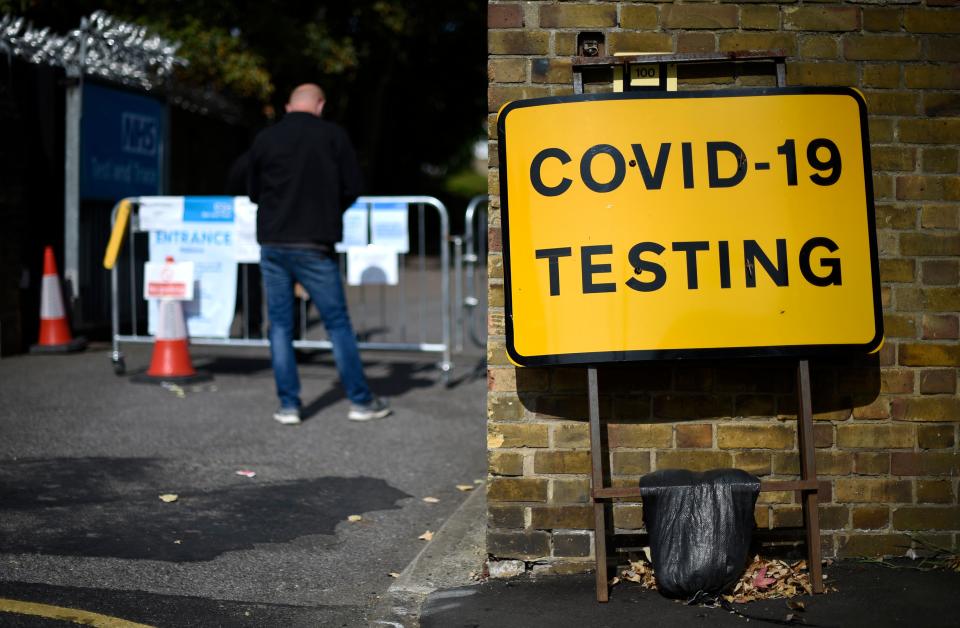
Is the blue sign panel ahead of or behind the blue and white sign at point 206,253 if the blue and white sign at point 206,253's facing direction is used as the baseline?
behind

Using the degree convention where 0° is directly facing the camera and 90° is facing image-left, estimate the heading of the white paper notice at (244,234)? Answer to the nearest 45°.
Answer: approximately 0°

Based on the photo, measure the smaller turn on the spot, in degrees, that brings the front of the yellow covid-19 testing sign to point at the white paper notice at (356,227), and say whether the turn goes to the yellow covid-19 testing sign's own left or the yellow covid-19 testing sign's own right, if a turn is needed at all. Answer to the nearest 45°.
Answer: approximately 135° to the yellow covid-19 testing sign's own right

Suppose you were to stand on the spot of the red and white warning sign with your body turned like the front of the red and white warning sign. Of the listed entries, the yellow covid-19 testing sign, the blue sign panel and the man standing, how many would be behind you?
1

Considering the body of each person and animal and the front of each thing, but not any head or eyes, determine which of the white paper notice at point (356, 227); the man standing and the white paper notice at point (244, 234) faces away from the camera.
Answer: the man standing

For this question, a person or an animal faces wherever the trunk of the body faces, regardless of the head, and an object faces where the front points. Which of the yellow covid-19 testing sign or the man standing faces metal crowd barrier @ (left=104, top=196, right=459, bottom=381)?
the man standing

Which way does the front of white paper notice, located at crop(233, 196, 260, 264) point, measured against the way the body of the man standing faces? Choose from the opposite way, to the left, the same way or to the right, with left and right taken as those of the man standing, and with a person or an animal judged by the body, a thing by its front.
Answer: the opposite way

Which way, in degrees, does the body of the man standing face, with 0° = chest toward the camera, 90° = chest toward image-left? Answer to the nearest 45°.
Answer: approximately 180°

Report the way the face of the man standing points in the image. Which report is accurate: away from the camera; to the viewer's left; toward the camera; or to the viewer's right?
away from the camera

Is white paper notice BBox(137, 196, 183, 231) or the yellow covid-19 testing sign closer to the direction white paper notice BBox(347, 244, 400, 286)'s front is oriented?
the yellow covid-19 testing sign

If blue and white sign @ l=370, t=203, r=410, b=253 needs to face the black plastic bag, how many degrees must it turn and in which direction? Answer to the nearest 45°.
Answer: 0° — it already faces it

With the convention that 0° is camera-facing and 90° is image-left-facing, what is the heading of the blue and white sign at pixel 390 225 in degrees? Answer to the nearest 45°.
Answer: approximately 0°
